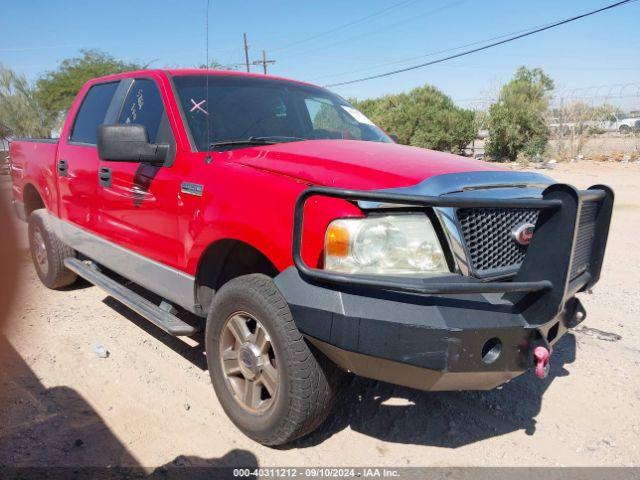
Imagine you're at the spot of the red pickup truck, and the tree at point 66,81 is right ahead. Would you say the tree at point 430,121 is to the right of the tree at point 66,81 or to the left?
right

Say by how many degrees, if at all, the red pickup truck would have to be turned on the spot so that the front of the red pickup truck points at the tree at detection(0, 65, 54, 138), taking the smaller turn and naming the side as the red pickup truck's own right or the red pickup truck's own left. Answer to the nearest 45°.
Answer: approximately 180°

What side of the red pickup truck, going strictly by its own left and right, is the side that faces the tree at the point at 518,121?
left

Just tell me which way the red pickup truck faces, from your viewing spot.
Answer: facing the viewer and to the right of the viewer

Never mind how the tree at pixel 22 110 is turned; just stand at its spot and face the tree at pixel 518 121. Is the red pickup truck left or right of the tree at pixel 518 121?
right

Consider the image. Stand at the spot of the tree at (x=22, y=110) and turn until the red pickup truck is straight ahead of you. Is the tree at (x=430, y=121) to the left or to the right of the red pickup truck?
left

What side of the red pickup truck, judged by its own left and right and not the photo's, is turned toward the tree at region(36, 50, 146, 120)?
back

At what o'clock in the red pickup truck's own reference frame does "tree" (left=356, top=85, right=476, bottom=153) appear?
The tree is roughly at 8 o'clock from the red pickup truck.

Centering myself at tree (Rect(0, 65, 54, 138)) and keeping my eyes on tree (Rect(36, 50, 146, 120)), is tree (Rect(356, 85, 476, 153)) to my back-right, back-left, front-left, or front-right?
front-right
